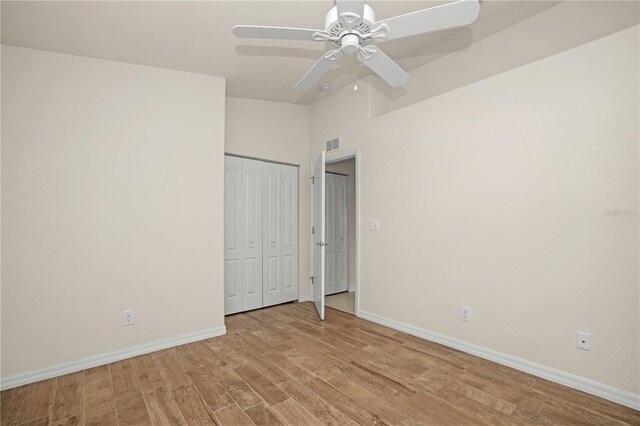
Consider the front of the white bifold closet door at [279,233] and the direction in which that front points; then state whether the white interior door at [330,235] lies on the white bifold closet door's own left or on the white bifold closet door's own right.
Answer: on the white bifold closet door's own left

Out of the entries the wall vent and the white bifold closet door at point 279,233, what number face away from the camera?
0

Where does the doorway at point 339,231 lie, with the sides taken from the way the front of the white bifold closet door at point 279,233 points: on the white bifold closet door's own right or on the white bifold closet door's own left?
on the white bifold closet door's own left

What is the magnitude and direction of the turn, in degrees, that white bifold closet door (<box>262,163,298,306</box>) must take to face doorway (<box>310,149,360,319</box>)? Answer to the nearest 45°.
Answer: approximately 45° to its left

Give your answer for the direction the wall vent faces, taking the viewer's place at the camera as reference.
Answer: facing the viewer and to the left of the viewer

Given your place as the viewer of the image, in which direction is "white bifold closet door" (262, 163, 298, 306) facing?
facing the viewer and to the right of the viewer

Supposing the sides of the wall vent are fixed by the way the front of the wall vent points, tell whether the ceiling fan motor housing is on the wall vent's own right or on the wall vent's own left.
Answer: on the wall vent's own left

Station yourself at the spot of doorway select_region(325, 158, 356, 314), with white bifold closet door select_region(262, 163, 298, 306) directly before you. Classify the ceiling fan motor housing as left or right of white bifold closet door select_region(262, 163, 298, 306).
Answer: left

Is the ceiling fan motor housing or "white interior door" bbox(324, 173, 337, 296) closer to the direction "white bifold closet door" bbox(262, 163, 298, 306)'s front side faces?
the ceiling fan motor housing
